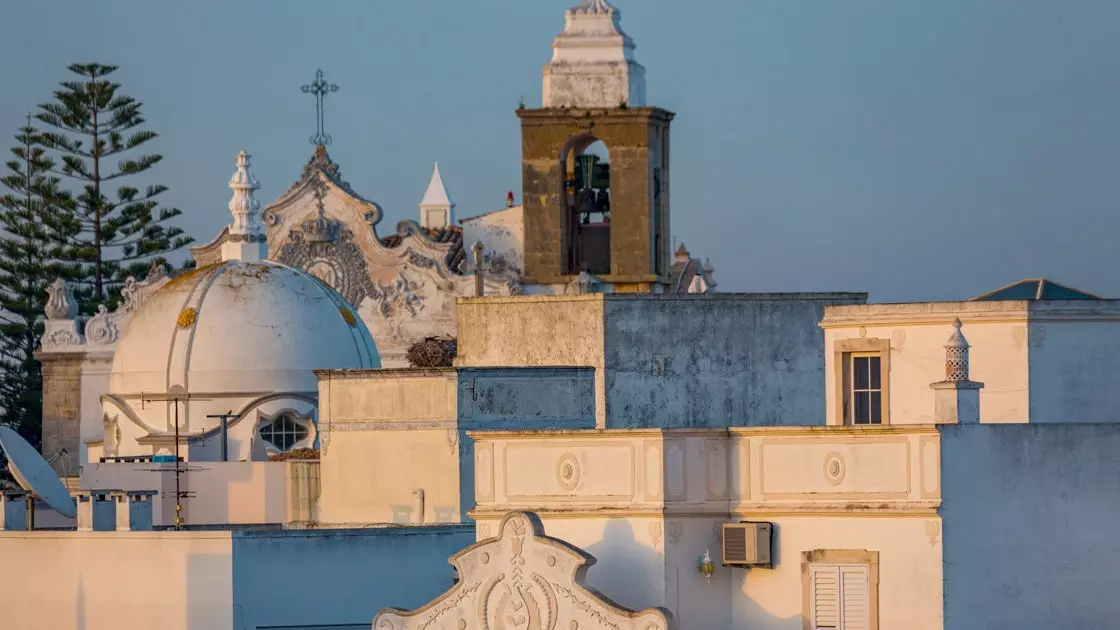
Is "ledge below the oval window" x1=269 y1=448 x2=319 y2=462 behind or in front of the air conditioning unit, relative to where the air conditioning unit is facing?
behind

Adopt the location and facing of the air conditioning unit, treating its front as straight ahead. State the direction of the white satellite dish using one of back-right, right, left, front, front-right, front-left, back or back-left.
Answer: back-right

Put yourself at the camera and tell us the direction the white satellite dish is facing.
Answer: facing to the right of the viewer

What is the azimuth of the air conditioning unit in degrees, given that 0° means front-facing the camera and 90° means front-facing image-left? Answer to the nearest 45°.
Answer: approximately 0°

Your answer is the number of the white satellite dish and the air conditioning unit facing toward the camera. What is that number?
1
